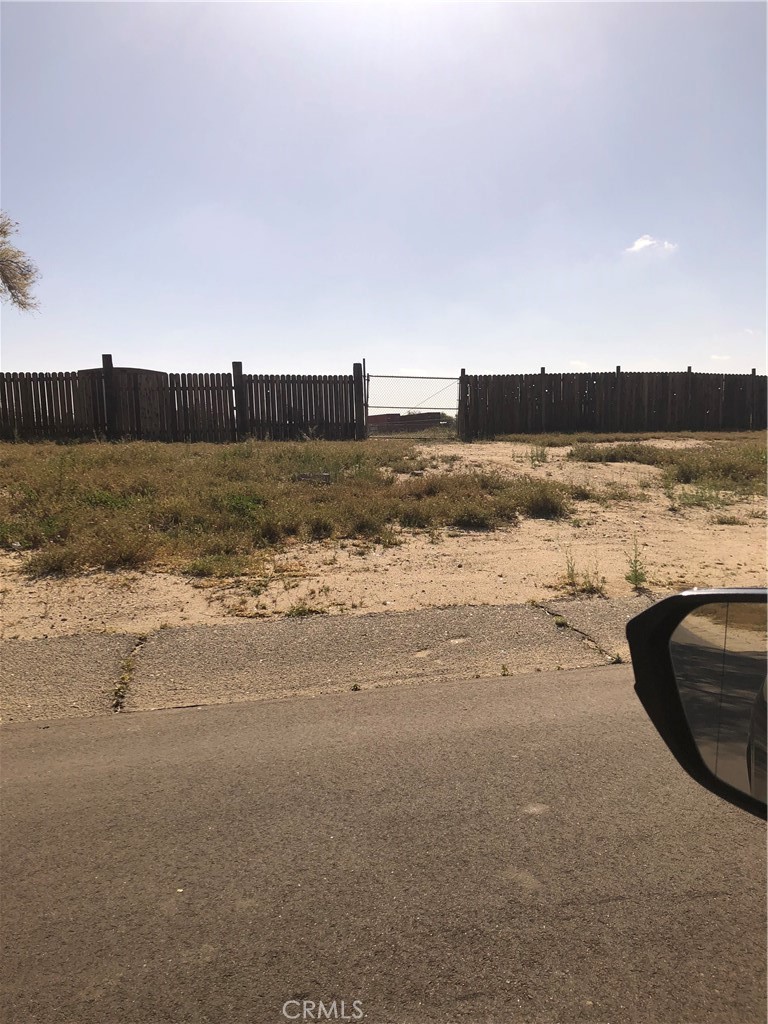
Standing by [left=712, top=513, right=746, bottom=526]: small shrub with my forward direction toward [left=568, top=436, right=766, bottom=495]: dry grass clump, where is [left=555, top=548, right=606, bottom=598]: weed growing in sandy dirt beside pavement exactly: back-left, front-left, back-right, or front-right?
back-left

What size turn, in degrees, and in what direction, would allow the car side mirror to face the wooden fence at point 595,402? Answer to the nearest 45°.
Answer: approximately 180°

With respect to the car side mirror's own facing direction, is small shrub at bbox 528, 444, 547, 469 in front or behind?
behind

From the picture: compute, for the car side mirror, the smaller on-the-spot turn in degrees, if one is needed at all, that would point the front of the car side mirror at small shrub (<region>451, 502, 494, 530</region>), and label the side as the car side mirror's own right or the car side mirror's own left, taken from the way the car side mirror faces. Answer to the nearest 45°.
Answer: approximately 180°

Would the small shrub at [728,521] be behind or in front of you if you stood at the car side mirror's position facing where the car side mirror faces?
behind

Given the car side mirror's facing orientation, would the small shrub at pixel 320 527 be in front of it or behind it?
behind

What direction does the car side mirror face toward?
toward the camera

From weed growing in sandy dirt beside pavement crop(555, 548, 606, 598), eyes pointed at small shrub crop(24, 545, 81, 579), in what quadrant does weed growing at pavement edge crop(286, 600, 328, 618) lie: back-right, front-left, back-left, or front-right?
front-left

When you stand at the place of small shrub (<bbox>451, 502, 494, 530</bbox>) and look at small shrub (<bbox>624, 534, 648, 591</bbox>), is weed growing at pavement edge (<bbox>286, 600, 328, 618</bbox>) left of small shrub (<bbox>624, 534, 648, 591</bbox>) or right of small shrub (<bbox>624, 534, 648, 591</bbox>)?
right

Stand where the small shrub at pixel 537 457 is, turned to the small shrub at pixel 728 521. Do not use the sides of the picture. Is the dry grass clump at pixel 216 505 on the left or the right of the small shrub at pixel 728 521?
right

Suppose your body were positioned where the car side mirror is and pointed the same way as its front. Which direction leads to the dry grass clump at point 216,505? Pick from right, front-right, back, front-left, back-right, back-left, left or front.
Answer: back-right

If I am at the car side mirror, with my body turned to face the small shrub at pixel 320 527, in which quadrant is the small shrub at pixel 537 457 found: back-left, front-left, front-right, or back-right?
front-right

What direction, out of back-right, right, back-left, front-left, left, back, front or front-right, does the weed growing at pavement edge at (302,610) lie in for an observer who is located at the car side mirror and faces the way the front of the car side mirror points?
back-right
